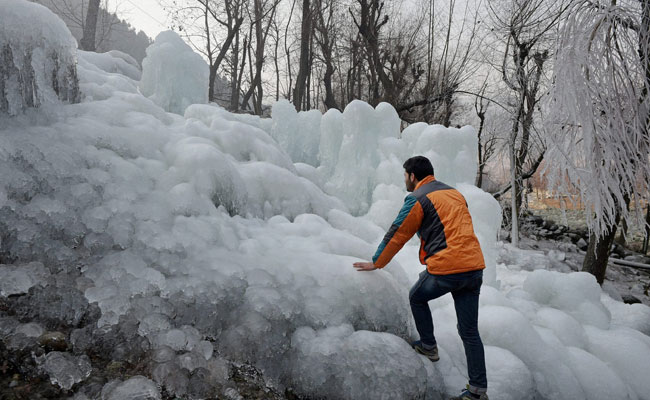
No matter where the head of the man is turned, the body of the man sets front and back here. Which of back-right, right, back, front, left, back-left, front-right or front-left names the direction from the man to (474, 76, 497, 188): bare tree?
front-right

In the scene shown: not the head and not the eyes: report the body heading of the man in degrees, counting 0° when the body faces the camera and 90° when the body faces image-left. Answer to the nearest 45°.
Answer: approximately 135°

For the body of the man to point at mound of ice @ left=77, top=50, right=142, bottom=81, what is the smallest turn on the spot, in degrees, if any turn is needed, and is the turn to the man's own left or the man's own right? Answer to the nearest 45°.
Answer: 0° — they already face it

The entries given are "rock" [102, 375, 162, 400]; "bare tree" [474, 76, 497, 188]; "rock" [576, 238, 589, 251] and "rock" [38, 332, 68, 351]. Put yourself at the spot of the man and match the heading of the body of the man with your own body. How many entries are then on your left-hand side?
2

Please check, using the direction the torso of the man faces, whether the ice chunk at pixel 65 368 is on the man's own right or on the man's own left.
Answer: on the man's own left

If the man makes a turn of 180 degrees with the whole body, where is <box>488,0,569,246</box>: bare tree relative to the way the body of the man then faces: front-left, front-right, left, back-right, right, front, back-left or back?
back-left

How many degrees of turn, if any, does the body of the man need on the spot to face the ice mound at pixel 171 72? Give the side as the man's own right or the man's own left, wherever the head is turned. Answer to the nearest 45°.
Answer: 0° — they already face it

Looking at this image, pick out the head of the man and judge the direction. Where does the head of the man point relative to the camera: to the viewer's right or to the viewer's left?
to the viewer's left

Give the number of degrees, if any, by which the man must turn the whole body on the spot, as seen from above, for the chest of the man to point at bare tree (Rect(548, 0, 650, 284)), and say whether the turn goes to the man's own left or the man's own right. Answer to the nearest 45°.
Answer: approximately 90° to the man's own right

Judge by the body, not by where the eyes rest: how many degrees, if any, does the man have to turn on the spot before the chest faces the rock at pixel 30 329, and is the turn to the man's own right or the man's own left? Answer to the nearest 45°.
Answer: approximately 90° to the man's own left

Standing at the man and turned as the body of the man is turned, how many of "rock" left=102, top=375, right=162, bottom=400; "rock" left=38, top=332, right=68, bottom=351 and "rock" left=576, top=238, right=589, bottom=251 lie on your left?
2
